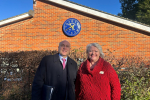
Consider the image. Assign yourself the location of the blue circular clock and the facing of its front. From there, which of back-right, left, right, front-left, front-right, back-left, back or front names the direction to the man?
front

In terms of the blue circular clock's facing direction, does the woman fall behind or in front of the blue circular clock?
in front

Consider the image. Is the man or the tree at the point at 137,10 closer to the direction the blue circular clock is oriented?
the man

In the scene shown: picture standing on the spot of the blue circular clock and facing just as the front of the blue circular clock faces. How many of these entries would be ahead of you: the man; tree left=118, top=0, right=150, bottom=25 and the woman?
2

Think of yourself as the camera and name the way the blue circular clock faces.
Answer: facing the viewer

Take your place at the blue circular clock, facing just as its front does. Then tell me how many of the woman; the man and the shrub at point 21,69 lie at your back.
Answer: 0

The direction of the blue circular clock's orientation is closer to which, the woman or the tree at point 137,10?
the woman

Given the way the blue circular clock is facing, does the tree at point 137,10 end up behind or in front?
behind
